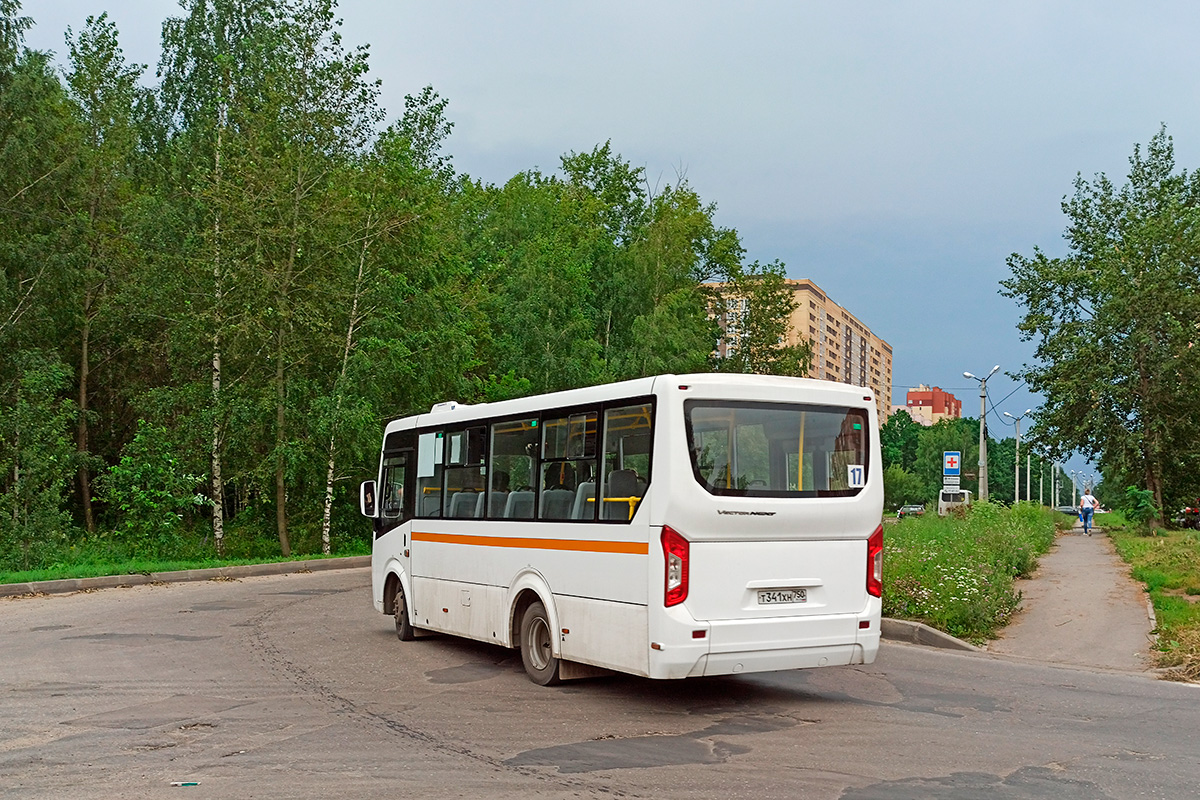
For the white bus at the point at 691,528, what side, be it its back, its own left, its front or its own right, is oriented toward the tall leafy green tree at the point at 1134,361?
right

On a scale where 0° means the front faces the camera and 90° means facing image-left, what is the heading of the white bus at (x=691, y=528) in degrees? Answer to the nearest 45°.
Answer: approximately 135°

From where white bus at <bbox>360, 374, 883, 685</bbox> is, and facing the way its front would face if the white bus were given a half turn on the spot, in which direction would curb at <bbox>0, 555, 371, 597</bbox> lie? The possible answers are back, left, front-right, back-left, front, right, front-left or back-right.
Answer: back

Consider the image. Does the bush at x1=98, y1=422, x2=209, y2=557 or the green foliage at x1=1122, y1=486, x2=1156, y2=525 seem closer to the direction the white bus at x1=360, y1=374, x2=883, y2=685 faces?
the bush

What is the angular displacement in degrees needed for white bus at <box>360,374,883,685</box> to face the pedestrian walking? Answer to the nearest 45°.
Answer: approximately 90° to its right

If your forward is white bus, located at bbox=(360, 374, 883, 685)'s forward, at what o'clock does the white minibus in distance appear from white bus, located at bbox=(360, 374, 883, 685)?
The white minibus in distance is roughly at 2 o'clock from the white bus.

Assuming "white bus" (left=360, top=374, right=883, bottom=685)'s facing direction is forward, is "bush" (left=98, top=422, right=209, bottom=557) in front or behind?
in front

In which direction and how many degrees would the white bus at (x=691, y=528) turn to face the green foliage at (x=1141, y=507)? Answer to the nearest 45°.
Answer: approximately 90° to its right
